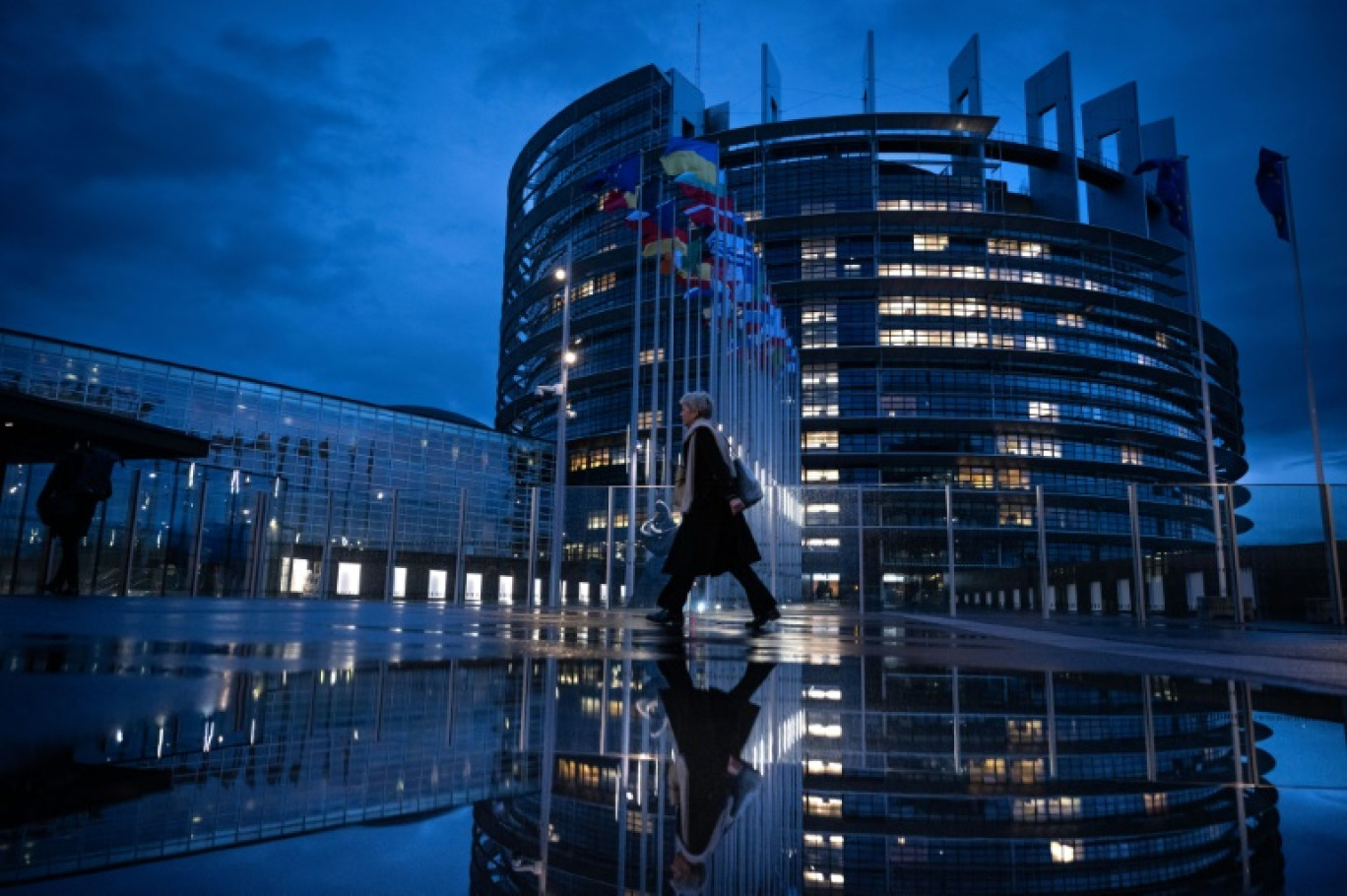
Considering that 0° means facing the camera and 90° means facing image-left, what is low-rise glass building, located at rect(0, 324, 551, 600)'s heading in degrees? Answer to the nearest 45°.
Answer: approximately 315°
